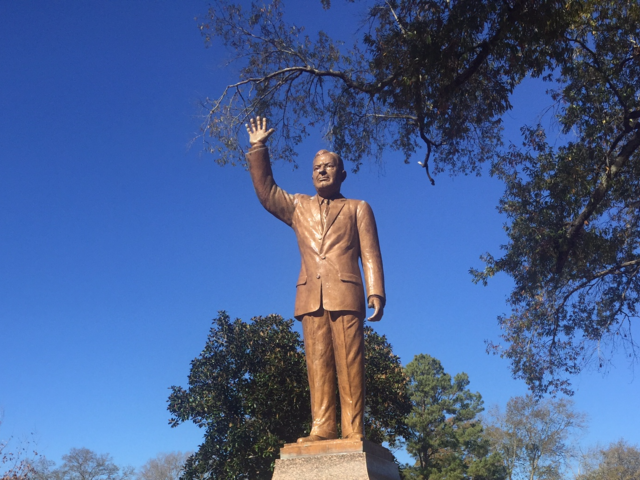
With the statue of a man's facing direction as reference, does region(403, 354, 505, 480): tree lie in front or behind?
behind

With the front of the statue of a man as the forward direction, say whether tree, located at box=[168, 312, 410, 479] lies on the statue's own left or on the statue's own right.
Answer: on the statue's own right

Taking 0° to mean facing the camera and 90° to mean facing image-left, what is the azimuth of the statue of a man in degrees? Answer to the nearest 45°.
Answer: approximately 45°
